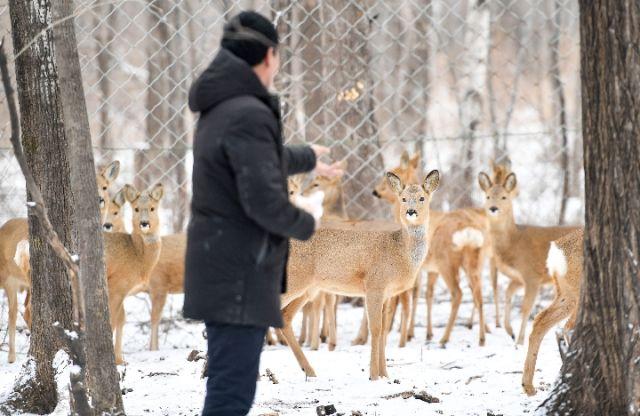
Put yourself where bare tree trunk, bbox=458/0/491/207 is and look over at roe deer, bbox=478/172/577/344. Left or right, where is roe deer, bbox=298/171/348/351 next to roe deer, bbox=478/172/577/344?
right

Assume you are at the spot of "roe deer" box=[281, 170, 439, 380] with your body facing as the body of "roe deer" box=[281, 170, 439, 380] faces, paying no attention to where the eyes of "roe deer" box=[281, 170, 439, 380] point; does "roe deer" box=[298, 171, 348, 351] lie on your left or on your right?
on your left

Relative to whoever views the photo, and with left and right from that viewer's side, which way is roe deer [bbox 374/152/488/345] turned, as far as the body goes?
facing away from the viewer and to the left of the viewer

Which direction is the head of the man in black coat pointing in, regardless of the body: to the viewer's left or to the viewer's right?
to the viewer's right

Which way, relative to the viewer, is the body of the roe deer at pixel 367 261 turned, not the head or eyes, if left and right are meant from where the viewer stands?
facing to the right of the viewer

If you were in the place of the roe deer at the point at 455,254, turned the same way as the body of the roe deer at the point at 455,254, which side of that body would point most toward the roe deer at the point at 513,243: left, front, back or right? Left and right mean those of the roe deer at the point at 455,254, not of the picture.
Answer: right
